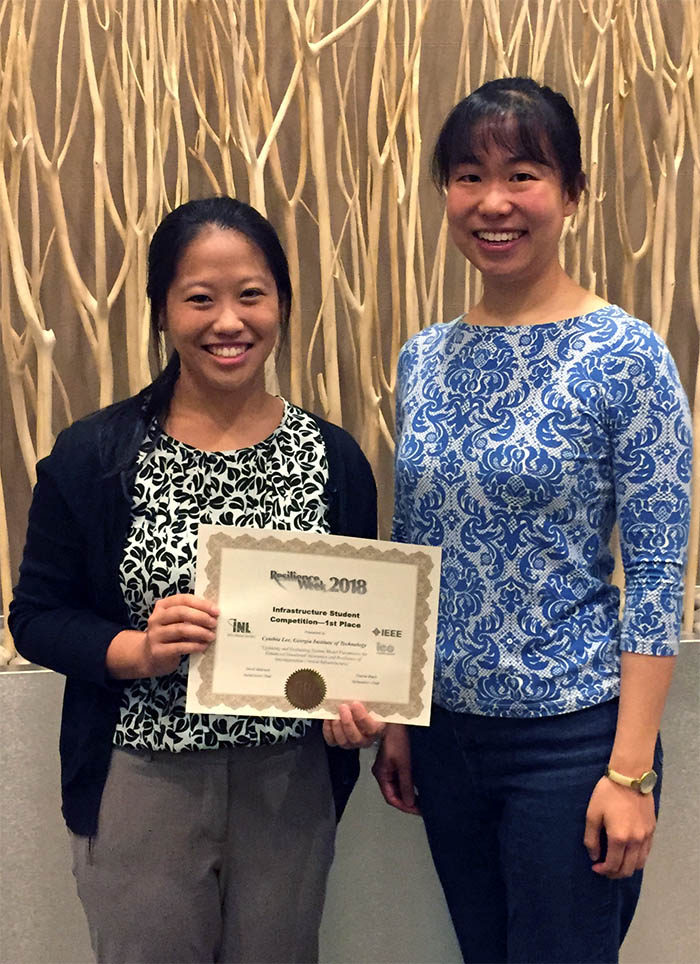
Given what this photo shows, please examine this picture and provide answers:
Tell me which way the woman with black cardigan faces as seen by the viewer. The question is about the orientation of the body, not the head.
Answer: toward the camera

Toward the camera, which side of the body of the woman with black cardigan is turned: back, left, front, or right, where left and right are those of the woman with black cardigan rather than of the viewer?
front
